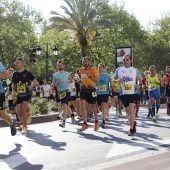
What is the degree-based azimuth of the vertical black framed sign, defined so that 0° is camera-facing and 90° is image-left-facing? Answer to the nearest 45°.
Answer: approximately 0°

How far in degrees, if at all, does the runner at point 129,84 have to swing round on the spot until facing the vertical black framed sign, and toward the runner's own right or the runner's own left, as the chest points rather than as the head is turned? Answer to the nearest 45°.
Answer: approximately 180°

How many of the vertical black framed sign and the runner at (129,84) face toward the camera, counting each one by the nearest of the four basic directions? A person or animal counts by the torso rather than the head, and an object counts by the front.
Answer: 2

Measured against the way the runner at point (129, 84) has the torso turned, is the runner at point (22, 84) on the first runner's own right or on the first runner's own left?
on the first runner's own right

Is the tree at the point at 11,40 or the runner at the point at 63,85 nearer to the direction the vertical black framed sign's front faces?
the runner

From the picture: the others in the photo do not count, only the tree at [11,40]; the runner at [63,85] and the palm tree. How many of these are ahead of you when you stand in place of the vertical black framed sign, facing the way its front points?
1

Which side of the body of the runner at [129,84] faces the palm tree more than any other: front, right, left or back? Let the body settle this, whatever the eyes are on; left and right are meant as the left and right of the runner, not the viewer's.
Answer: back

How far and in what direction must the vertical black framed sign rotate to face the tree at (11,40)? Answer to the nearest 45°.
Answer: approximately 135° to its right
